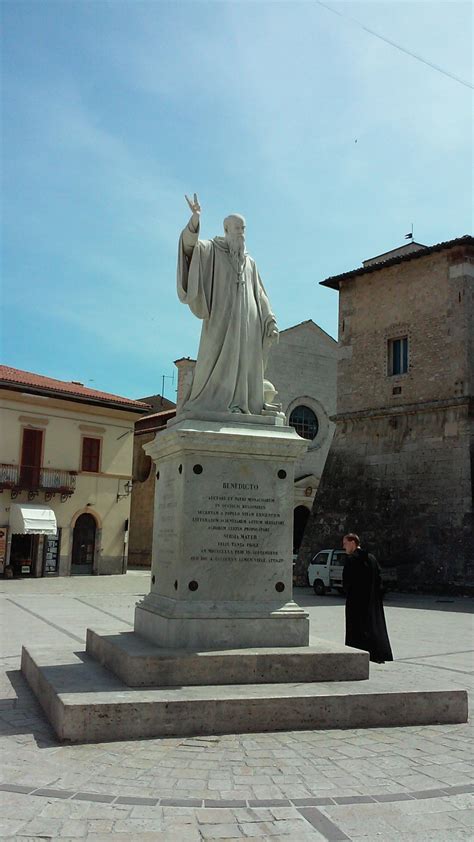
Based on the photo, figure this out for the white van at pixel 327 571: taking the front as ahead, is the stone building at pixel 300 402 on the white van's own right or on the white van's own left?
on the white van's own right

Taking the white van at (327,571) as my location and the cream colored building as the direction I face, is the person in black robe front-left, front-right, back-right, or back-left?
back-left

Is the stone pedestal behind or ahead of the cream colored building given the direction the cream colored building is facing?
ahead

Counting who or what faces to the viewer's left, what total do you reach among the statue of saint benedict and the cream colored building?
0

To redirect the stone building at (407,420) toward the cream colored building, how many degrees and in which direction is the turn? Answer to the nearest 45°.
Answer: approximately 45° to its right

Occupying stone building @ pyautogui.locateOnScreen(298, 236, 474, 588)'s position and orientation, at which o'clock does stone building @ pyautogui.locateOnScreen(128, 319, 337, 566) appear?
stone building @ pyautogui.locateOnScreen(128, 319, 337, 566) is roughly at 4 o'clock from stone building @ pyautogui.locateOnScreen(298, 236, 474, 588).

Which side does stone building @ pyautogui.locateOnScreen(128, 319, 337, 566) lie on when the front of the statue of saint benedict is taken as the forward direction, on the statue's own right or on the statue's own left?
on the statue's own left

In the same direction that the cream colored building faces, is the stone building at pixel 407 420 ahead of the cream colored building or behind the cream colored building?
ahead

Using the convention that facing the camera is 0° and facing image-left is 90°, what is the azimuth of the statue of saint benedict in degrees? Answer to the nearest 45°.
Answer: approximately 315°

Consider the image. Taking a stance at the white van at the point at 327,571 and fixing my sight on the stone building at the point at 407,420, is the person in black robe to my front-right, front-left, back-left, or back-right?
back-right

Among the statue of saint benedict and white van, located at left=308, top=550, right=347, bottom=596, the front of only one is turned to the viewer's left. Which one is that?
the white van

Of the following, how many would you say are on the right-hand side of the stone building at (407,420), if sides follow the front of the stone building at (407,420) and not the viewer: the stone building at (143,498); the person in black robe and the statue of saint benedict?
1

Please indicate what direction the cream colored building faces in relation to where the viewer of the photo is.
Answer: facing the viewer and to the right of the viewer
